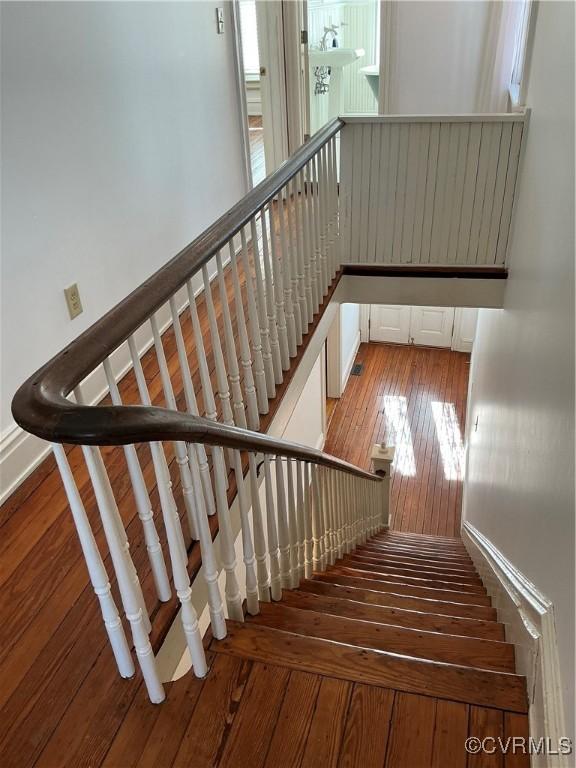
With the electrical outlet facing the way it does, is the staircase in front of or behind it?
in front

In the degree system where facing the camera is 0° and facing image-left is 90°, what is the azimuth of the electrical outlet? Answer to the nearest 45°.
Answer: approximately 315°
